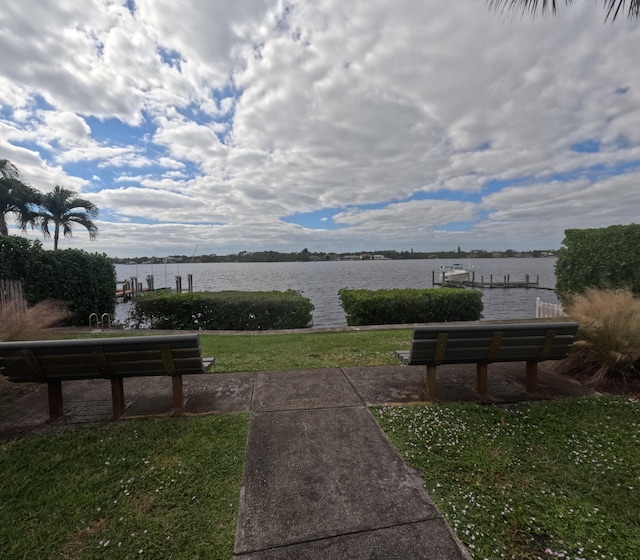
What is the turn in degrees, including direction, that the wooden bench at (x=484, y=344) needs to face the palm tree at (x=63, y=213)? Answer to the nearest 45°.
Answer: approximately 45° to its left

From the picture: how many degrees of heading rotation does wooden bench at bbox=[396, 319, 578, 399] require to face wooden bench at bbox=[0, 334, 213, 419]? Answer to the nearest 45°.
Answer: approximately 90° to its left

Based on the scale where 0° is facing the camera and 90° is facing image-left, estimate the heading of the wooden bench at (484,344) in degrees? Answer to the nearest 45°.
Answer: approximately 135°

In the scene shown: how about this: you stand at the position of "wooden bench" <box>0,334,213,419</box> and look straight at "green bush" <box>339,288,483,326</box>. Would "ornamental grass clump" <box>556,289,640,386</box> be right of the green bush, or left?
right

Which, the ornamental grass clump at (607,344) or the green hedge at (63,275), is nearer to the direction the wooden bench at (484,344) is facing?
the green hedge

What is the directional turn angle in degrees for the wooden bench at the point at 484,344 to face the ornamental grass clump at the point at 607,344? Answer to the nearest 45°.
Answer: approximately 90° to its right

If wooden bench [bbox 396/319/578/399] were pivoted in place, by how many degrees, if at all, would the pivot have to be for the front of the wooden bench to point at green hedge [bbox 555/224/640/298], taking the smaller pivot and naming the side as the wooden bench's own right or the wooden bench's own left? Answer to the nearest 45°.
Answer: approximately 45° to the wooden bench's own right

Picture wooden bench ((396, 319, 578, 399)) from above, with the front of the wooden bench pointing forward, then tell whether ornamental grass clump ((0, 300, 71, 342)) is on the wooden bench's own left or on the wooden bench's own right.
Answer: on the wooden bench's own left

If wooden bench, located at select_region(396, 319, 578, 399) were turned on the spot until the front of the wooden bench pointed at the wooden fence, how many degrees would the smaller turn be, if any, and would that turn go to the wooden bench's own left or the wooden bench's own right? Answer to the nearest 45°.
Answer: approximately 45° to the wooden bench's own left

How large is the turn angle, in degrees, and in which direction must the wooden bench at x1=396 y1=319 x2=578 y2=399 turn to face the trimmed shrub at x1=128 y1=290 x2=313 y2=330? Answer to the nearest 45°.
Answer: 0° — it already faces it

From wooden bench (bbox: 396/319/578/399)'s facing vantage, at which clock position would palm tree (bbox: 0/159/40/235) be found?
The palm tree is roughly at 11 o'clock from the wooden bench.
